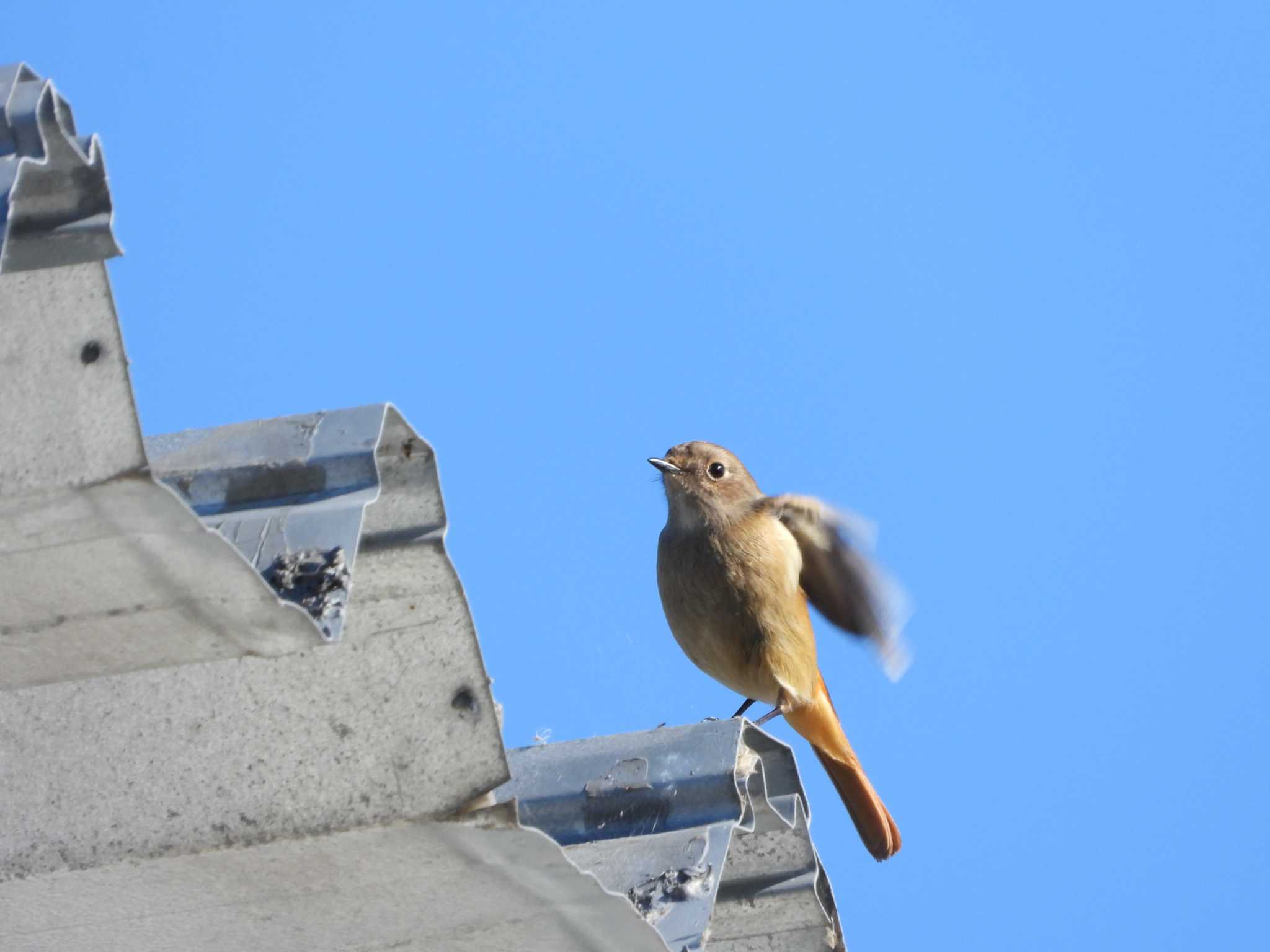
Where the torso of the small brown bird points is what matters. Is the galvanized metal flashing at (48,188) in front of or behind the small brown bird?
in front

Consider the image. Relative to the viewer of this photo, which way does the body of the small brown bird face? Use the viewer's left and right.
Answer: facing the viewer and to the left of the viewer

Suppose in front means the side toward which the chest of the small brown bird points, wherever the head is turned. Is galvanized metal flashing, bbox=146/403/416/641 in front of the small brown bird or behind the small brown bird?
in front
